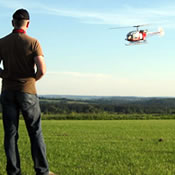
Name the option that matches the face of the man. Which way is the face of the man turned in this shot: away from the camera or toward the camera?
away from the camera

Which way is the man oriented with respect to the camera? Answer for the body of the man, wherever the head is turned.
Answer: away from the camera
